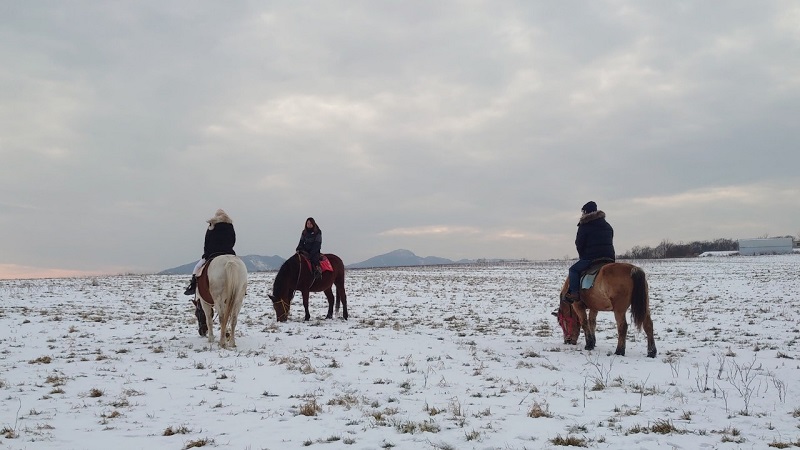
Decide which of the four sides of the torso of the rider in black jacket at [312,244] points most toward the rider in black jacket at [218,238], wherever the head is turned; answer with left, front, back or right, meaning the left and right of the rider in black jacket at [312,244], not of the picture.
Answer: front

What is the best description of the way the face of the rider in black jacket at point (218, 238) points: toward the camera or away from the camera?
away from the camera

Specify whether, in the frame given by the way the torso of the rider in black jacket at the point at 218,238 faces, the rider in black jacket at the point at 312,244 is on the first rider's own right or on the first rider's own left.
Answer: on the first rider's own right

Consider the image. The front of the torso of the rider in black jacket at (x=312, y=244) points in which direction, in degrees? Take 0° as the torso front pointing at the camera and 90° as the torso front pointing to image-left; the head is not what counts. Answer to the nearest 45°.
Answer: approximately 45°

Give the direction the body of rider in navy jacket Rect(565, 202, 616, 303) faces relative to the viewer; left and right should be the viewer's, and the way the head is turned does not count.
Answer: facing away from the viewer and to the left of the viewer

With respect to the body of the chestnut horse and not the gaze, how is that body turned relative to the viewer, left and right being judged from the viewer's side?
facing away from the viewer and to the left of the viewer
